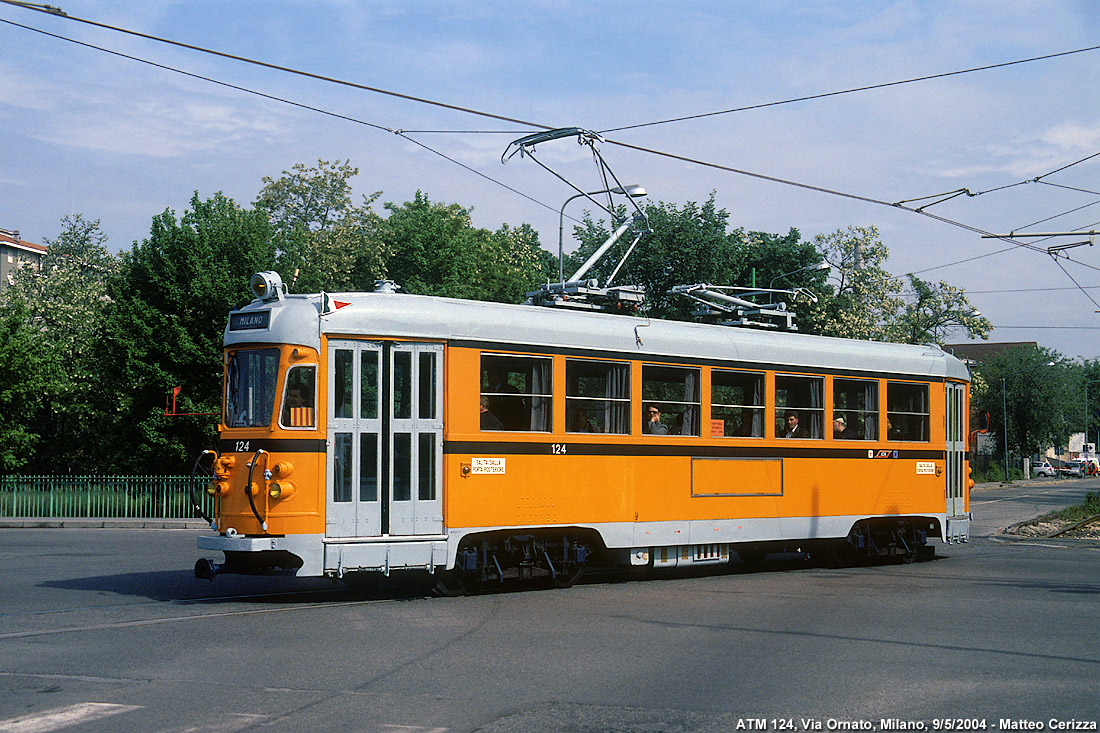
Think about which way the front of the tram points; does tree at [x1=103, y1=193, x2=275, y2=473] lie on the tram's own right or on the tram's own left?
on the tram's own right

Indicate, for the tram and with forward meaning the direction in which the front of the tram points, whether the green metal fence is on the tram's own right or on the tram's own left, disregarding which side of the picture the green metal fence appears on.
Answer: on the tram's own right

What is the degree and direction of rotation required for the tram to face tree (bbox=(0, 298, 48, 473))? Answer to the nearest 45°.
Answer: approximately 90° to its right

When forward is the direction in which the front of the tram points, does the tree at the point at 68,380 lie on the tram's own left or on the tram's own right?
on the tram's own right

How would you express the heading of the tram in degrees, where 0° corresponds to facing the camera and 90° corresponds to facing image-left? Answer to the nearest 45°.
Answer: approximately 45°
